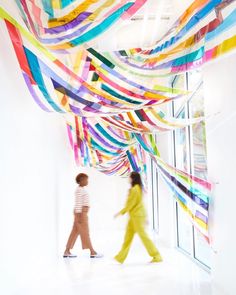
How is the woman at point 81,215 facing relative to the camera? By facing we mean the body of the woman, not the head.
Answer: to the viewer's right

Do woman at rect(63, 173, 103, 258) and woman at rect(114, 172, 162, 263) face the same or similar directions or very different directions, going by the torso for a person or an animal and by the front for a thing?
very different directions

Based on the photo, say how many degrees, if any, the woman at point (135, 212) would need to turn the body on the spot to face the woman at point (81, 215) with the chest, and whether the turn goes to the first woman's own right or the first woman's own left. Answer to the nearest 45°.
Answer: approximately 45° to the first woman's own right

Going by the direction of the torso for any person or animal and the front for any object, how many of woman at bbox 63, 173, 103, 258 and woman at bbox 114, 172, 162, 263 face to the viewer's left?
1

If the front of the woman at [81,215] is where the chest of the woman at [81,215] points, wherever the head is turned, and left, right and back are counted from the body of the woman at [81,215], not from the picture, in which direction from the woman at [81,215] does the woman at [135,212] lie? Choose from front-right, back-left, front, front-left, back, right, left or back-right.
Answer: front-right

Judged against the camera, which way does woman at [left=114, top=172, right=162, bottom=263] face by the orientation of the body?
to the viewer's left

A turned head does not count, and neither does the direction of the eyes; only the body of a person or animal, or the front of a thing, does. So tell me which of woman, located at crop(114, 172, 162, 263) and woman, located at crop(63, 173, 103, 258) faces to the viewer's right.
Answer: woman, located at crop(63, 173, 103, 258)
